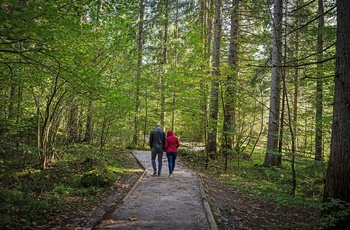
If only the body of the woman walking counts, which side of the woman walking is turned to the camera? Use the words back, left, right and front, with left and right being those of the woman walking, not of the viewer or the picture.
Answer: back
